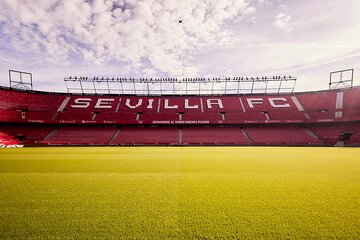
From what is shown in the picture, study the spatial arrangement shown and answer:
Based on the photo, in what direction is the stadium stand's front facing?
toward the camera
